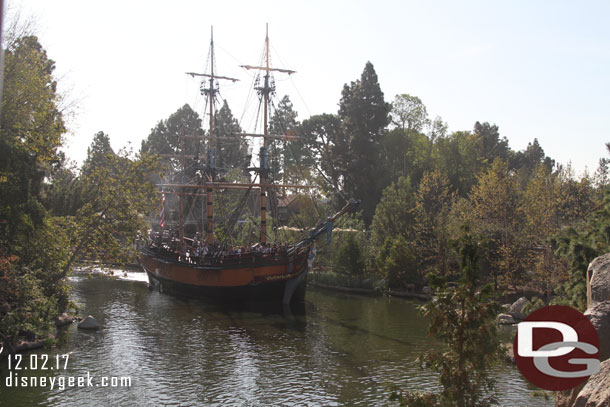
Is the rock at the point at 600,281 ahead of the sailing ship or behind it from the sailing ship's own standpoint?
ahead

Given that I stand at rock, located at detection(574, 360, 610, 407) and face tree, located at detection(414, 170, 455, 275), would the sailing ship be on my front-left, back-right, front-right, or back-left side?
front-left

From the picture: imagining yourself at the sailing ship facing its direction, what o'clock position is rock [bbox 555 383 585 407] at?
The rock is roughly at 1 o'clock from the sailing ship.

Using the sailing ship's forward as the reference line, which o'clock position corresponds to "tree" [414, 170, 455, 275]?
The tree is roughly at 10 o'clock from the sailing ship.

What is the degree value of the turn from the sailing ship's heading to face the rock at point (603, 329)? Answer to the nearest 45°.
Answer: approximately 45° to its right

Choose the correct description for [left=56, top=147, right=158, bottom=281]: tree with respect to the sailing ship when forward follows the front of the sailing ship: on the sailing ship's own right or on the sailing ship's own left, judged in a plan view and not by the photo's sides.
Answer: on the sailing ship's own right

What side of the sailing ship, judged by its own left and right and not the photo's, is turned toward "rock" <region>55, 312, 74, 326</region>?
right

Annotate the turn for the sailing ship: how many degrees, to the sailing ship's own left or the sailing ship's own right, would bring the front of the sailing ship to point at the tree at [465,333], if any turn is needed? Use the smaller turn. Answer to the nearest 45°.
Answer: approximately 45° to the sailing ship's own right

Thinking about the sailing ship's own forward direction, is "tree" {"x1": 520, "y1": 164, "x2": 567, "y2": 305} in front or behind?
in front

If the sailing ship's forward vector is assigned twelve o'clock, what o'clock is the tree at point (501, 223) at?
The tree is roughly at 11 o'clock from the sailing ship.

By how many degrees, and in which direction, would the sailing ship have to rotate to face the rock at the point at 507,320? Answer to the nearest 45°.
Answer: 0° — it already faces it

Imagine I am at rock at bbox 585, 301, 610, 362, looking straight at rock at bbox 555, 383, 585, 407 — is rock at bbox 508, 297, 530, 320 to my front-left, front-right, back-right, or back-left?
back-right
